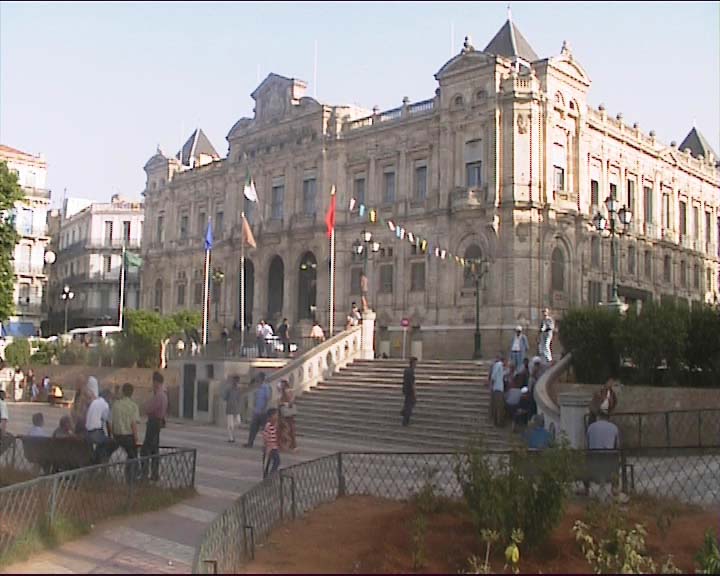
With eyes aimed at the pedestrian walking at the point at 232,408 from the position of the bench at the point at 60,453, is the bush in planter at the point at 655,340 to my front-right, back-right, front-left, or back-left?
front-right

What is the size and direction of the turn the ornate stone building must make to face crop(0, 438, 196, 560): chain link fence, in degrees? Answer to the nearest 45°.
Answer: approximately 45° to its left

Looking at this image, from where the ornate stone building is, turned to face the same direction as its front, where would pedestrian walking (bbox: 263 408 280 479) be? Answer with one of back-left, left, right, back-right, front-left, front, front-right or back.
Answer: front-left

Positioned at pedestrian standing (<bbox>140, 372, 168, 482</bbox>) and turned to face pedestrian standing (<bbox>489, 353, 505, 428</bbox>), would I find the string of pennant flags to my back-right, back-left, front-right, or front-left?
front-left

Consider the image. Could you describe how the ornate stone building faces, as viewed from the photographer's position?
facing the viewer and to the left of the viewer

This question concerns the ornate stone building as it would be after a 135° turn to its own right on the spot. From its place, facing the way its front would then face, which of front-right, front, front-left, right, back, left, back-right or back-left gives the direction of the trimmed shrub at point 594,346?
back

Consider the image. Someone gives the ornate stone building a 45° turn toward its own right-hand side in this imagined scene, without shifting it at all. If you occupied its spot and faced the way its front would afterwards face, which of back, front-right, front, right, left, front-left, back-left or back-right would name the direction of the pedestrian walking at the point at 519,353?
left

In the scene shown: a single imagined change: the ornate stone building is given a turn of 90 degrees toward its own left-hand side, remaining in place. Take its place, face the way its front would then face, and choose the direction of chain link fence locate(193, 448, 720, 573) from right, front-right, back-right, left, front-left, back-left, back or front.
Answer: front-right
